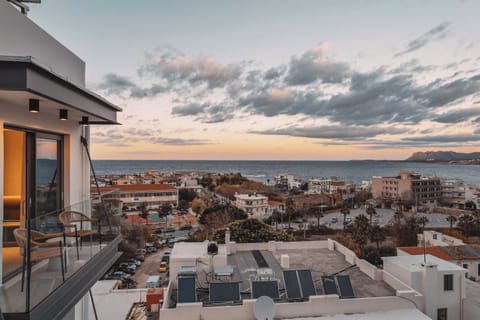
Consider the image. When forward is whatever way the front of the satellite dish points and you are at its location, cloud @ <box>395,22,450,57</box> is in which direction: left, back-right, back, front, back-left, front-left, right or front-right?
back-left

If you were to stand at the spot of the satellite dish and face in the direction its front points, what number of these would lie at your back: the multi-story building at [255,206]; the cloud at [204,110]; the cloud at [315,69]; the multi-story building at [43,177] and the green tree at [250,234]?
4

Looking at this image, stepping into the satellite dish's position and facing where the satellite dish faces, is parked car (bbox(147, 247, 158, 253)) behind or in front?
behind

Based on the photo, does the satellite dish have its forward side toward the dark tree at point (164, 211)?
no

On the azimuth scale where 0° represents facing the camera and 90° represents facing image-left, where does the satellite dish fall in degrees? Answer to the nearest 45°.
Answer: approximately 0°

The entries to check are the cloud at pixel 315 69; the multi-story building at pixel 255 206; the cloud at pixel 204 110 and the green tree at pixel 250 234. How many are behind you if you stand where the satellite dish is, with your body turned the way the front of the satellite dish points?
4

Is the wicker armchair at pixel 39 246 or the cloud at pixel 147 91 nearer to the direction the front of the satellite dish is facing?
the wicker armchair

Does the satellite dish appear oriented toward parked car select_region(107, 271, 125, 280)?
no

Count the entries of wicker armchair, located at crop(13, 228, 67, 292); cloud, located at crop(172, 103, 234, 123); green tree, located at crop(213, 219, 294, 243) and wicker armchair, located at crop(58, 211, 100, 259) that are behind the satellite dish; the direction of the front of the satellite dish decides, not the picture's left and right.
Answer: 2

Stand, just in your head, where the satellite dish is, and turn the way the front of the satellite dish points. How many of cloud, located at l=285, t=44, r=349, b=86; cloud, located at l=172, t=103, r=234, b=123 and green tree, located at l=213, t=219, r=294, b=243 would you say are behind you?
3

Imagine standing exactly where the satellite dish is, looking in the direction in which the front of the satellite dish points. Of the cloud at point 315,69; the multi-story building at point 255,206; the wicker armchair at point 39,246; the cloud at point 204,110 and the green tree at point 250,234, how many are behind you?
4

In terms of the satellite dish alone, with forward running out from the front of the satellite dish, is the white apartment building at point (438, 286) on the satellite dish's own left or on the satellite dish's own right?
on the satellite dish's own left

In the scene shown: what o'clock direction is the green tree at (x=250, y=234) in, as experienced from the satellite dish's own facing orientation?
The green tree is roughly at 6 o'clock from the satellite dish.

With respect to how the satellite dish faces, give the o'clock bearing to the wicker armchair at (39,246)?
The wicker armchair is roughly at 1 o'clock from the satellite dish.

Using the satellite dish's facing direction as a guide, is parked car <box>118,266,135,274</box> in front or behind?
behind

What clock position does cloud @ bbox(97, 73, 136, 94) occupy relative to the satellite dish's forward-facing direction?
The cloud is roughly at 5 o'clock from the satellite dish.

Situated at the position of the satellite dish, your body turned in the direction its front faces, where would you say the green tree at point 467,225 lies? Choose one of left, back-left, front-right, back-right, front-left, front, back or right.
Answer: back-left

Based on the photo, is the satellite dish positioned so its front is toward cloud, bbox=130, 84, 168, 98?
no
